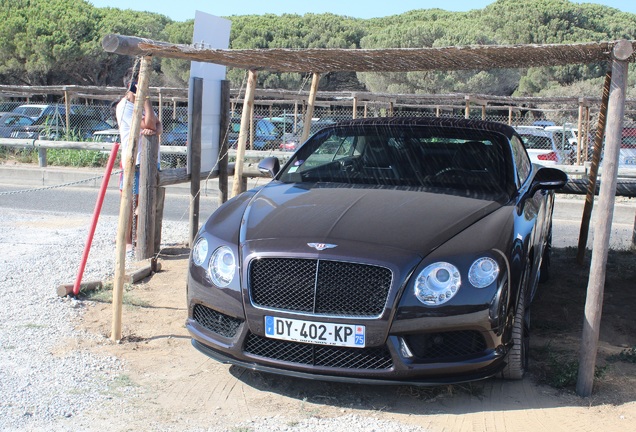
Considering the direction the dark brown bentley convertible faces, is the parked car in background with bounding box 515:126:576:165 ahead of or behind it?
behind

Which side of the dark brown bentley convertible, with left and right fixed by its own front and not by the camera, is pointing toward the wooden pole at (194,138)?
right

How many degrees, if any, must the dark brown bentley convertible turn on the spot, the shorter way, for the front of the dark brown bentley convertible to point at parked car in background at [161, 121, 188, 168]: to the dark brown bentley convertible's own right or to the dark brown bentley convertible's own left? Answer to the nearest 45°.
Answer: approximately 135° to the dark brown bentley convertible's own right

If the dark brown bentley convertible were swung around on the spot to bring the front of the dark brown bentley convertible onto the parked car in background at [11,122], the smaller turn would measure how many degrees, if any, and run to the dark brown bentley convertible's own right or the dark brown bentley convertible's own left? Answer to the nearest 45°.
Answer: approximately 90° to the dark brown bentley convertible's own right

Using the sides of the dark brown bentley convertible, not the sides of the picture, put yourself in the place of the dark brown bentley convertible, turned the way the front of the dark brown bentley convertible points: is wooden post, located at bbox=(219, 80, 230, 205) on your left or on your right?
on your right

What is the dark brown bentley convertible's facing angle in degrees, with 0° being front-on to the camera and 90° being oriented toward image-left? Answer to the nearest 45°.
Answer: approximately 45°

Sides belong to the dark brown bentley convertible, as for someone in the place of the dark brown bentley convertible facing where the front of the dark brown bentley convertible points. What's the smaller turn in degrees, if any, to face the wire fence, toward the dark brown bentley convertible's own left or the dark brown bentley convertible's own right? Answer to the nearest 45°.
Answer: approximately 135° to the dark brown bentley convertible's own right

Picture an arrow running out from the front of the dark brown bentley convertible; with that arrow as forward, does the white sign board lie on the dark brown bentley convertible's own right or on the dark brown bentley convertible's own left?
on the dark brown bentley convertible's own right

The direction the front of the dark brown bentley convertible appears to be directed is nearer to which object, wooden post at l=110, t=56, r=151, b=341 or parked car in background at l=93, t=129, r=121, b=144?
the wooden post
